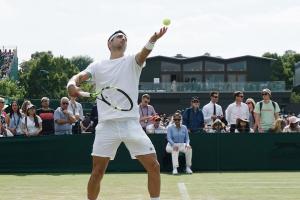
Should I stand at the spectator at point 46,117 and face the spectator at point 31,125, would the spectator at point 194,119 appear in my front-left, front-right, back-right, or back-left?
back-left

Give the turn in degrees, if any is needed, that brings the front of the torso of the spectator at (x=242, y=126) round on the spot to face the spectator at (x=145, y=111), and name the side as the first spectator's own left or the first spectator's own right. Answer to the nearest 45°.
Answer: approximately 90° to the first spectator's own right

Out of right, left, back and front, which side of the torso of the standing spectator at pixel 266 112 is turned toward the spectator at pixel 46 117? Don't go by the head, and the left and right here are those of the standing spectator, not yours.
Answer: right

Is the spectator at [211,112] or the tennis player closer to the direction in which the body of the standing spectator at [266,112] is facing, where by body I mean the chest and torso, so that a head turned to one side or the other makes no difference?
the tennis player

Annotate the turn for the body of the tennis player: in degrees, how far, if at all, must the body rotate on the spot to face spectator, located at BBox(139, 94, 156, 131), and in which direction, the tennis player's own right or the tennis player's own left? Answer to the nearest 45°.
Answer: approximately 180°
